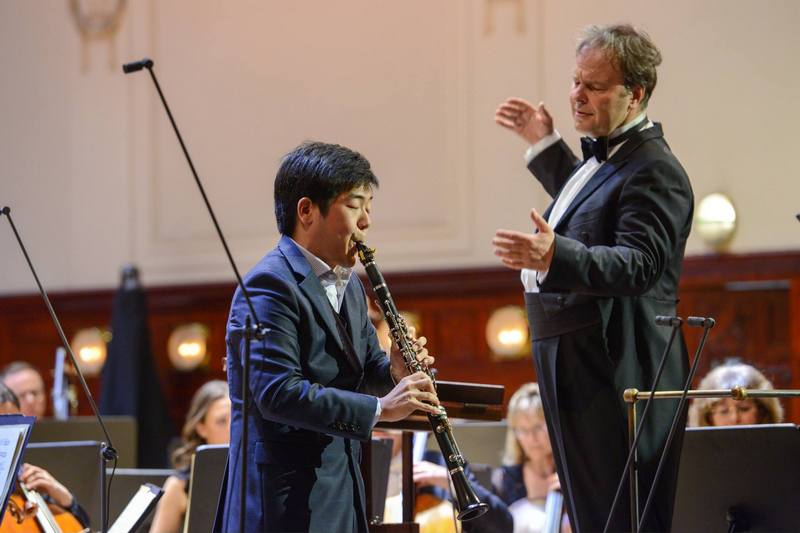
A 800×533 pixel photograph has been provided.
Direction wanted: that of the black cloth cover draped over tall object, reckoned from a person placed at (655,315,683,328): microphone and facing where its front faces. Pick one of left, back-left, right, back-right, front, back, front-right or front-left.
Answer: front-right

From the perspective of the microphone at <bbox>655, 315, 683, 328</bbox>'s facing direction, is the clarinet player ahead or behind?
ahead

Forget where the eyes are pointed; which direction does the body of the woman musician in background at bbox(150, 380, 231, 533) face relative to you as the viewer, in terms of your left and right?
facing the viewer and to the right of the viewer

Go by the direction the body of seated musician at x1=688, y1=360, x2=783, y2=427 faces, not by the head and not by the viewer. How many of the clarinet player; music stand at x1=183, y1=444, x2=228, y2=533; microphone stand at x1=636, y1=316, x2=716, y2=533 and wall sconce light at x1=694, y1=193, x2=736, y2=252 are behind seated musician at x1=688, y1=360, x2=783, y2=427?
1

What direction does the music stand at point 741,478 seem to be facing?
away from the camera

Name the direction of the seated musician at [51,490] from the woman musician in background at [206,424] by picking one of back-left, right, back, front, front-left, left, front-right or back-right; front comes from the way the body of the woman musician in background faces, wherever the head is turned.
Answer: right

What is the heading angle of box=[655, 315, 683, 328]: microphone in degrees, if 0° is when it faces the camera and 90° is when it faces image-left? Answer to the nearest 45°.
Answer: approximately 90°

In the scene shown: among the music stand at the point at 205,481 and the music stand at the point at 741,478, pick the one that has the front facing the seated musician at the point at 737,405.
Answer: the music stand at the point at 741,478

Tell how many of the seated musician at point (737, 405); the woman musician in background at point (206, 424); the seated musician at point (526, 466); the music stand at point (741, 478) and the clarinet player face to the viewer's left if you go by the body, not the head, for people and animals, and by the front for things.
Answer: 0

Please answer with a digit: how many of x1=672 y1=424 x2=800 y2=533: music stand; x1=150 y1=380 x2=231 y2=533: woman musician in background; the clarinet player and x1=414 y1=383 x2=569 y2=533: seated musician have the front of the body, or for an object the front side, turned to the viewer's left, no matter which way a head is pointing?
0

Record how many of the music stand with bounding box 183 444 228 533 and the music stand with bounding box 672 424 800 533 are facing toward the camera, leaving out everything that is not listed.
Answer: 0

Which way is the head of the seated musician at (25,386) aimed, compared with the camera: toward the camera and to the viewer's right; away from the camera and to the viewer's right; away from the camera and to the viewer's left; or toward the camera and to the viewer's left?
toward the camera and to the viewer's right

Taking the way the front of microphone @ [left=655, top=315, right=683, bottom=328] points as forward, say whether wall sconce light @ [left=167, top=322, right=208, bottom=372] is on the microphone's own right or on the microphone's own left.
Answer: on the microphone's own right

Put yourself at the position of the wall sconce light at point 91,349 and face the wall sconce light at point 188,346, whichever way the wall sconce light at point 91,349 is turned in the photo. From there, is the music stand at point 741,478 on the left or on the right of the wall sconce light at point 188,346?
right

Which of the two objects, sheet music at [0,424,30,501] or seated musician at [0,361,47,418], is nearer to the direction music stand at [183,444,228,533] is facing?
the seated musician

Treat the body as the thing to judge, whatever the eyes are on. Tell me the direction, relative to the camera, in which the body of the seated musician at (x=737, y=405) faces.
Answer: toward the camera

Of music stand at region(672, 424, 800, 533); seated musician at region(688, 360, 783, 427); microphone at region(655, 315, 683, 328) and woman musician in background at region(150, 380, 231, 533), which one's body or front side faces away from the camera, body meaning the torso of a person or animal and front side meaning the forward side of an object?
the music stand
